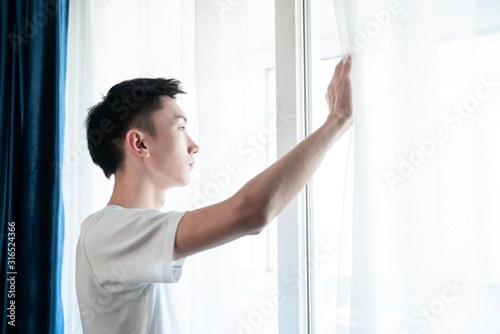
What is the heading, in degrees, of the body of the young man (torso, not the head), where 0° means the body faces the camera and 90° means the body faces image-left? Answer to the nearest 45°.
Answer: approximately 270°

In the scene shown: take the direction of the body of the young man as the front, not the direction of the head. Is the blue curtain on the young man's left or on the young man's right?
on the young man's left

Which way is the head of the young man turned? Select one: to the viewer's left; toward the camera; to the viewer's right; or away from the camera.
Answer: to the viewer's right
